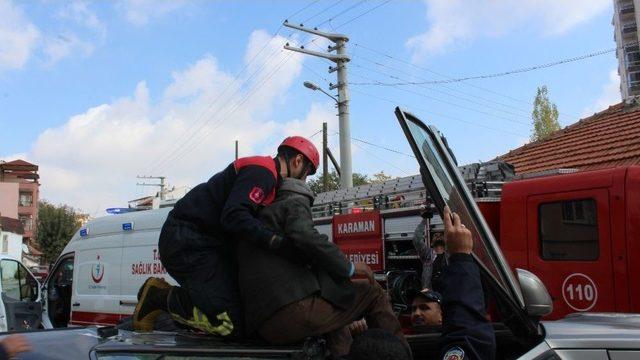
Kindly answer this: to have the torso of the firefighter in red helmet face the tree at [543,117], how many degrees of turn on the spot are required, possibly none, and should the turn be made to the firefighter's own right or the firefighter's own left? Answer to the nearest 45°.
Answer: approximately 45° to the firefighter's own left

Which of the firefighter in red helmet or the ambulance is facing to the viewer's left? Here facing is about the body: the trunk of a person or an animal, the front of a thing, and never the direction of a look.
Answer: the ambulance

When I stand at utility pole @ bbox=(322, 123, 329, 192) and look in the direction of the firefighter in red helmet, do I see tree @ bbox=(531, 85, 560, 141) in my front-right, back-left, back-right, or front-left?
back-left

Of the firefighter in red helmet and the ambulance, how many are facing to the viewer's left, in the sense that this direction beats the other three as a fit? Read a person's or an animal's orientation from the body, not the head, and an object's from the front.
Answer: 1

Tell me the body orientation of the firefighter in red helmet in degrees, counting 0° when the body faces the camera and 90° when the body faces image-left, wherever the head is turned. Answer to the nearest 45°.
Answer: approximately 270°

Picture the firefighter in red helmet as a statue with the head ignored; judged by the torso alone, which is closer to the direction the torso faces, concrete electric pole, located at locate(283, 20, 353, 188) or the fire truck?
the fire truck

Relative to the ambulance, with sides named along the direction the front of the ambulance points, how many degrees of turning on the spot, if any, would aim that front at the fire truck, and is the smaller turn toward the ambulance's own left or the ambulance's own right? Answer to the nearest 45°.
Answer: approximately 135° to the ambulance's own left

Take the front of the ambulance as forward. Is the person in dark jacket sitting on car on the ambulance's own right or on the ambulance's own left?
on the ambulance's own left

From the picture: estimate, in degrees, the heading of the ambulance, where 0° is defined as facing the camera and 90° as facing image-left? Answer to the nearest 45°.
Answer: approximately 90°

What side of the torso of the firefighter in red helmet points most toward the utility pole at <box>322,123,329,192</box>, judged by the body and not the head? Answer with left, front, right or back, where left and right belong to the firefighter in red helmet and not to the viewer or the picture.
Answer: left

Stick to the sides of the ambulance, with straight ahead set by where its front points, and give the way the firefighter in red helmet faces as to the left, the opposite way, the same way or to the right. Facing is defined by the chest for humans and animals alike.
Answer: the opposite way

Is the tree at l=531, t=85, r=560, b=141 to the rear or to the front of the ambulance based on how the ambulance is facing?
to the rear
